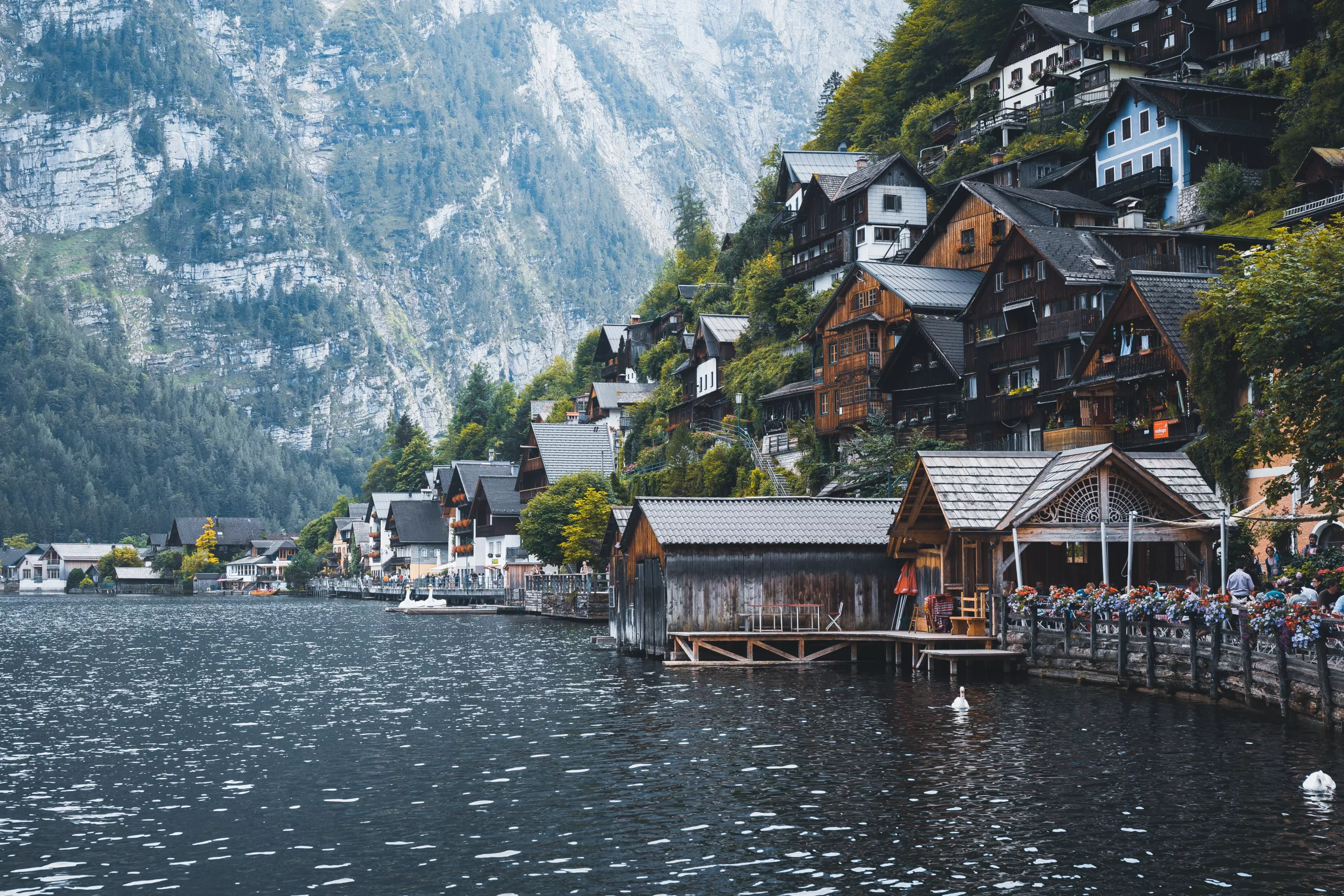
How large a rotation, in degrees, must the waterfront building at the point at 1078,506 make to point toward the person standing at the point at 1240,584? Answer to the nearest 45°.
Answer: approximately 45° to its left

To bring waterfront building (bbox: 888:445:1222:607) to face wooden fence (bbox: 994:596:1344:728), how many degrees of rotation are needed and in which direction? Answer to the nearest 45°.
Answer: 0° — it already faces it
